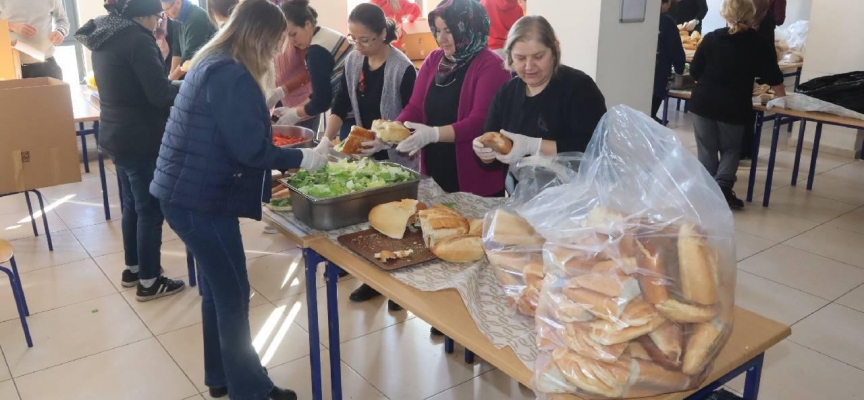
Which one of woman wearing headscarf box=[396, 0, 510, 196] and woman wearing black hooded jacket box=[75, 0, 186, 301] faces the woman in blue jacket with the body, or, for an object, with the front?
woman wearing headscarf box=[396, 0, 510, 196]

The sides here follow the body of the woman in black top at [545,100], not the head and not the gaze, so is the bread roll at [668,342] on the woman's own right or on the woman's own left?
on the woman's own left

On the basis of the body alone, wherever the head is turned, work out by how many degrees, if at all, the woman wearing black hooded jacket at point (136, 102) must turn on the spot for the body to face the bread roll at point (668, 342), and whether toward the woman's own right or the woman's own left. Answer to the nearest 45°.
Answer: approximately 135° to the woman's own right

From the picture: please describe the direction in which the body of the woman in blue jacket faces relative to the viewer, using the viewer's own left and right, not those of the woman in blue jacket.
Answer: facing to the right of the viewer

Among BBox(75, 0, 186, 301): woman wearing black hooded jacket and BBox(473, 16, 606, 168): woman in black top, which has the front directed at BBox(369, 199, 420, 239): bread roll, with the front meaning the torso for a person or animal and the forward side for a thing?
the woman in black top

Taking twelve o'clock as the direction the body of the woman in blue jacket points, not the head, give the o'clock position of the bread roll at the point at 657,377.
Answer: The bread roll is roughly at 2 o'clock from the woman in blue jacket.

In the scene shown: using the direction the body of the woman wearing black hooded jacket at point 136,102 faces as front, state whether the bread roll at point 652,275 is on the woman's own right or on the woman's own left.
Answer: on the woman's own right

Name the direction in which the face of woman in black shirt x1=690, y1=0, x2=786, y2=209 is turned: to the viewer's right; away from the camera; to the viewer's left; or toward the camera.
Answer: away from the camera

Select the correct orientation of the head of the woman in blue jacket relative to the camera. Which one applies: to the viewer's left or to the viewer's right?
to the viewer's right

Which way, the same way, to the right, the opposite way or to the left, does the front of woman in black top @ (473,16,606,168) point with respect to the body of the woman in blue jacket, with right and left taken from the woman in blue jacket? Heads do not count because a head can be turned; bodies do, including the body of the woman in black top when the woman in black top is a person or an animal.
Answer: the opposite way

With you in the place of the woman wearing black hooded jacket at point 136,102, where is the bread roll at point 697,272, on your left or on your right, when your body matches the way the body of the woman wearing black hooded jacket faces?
on your right

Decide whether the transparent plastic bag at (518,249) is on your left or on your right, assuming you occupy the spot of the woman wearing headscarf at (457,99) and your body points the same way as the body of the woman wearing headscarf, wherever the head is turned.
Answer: on your left

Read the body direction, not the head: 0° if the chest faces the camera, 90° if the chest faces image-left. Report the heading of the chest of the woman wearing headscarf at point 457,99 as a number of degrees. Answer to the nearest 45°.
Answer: approximately 45°

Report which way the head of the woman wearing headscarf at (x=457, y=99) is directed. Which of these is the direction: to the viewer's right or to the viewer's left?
to the viewer's left

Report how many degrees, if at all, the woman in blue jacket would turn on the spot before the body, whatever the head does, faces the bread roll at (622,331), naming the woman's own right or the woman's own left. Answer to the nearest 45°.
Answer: approximately 45° to the woman's own right
